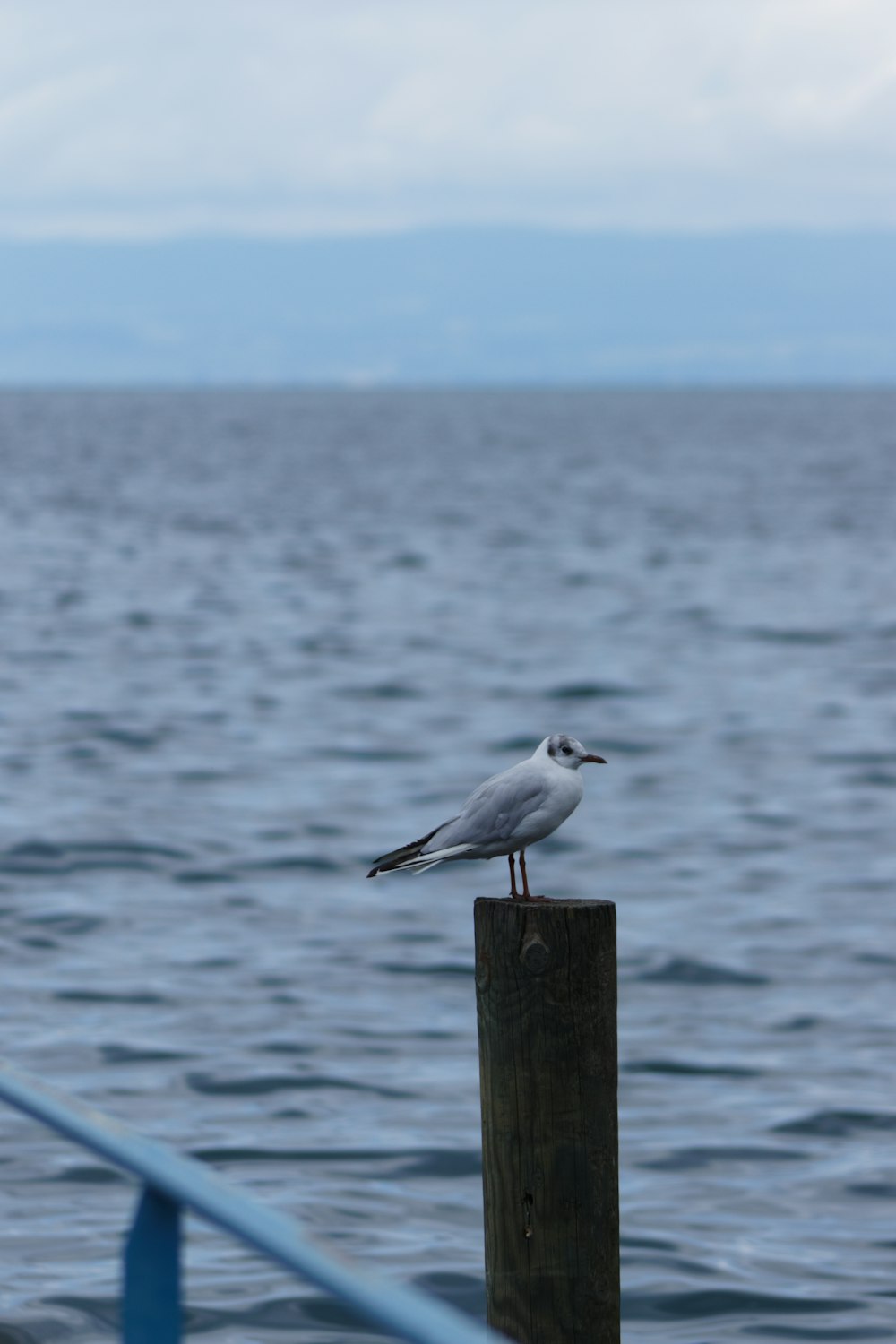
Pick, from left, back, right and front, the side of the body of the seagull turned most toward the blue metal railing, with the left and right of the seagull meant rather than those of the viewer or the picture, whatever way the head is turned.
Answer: right

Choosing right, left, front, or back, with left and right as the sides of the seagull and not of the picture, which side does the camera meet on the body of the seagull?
right
